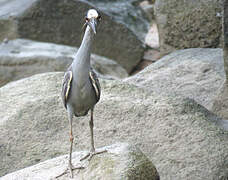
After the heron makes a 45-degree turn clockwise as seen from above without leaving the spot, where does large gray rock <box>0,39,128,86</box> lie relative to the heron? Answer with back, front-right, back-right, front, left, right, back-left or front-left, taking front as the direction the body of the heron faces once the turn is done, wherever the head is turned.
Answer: back-right

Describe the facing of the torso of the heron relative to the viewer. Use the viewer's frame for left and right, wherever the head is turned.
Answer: facing the viewer

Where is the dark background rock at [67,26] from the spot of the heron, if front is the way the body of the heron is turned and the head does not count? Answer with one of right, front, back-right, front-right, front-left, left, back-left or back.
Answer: back

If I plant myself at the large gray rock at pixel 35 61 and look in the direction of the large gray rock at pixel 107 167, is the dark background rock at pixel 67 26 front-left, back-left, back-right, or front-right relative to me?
back-left
